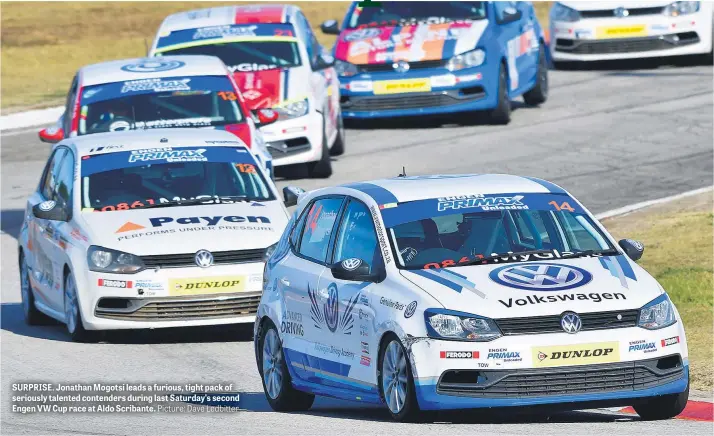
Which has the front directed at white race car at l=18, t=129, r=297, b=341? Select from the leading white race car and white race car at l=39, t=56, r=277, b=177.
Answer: white race car at l=39, t=56, r=277, b=177

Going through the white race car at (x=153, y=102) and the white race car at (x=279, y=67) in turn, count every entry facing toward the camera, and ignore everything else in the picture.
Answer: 2

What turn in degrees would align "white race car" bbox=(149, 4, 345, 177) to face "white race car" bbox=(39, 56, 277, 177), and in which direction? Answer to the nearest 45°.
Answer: approximately 45° to its right

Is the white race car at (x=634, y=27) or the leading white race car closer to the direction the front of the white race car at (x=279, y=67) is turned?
the leading white race car

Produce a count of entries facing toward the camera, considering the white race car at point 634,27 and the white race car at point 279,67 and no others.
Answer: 2

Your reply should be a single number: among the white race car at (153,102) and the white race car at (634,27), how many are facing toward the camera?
2

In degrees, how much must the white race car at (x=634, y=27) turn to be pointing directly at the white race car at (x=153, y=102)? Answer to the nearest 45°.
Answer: approximately 45° to its right

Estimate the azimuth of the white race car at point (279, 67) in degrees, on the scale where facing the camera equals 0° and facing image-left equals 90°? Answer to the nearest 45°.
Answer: approximately 0°

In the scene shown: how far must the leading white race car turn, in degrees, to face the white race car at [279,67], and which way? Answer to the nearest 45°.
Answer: approximately 135° to its left

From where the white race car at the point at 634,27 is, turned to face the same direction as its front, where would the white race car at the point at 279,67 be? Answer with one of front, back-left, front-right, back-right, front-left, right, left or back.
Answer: front-right

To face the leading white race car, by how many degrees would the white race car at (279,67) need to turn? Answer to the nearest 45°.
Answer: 0° — it already faces it
